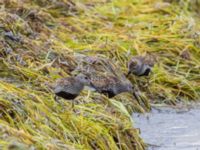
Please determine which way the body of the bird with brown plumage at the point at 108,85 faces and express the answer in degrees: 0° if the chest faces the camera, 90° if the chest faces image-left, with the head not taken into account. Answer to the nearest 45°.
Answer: approximately 270°

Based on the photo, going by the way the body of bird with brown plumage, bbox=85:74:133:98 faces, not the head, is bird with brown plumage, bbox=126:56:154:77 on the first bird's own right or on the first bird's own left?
on the first bird's own left

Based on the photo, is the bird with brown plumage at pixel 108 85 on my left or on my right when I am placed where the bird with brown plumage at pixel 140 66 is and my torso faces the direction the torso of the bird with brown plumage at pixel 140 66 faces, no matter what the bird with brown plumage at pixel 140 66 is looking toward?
on my left

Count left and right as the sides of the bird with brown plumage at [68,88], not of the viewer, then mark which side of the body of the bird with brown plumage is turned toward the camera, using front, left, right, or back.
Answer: right

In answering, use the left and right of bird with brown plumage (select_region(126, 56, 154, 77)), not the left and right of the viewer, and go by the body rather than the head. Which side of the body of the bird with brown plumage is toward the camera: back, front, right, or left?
left
